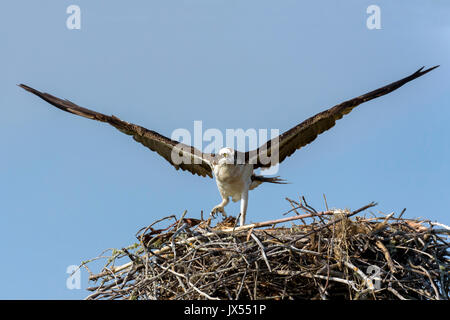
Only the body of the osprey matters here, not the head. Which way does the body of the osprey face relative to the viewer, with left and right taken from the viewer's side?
facing the viewer and to the left of the viewer
